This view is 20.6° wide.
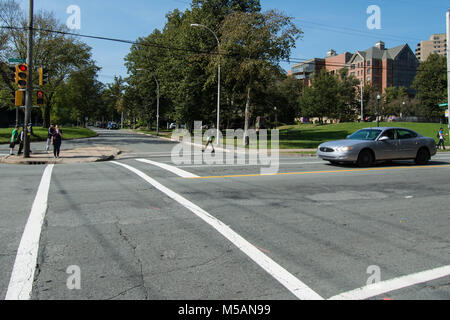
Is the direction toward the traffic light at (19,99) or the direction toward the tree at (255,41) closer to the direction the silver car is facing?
the traffic light

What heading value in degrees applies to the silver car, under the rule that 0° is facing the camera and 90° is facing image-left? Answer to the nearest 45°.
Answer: approximately 45°

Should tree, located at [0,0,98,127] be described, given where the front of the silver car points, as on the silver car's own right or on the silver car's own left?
on the silver car's own right

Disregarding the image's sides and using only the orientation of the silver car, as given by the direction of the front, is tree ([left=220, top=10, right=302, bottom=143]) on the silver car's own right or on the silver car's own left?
on the silver car's own right
